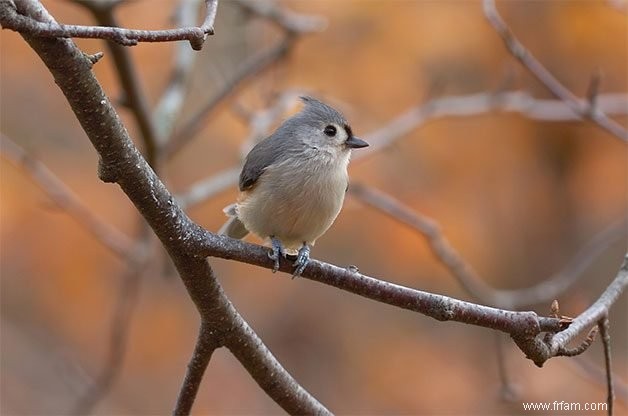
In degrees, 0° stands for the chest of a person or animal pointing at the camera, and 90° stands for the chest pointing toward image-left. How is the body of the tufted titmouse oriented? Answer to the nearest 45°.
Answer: approximately 315°

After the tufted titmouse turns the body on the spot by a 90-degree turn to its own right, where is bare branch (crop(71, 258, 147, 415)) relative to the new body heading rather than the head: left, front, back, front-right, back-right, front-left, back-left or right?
right
